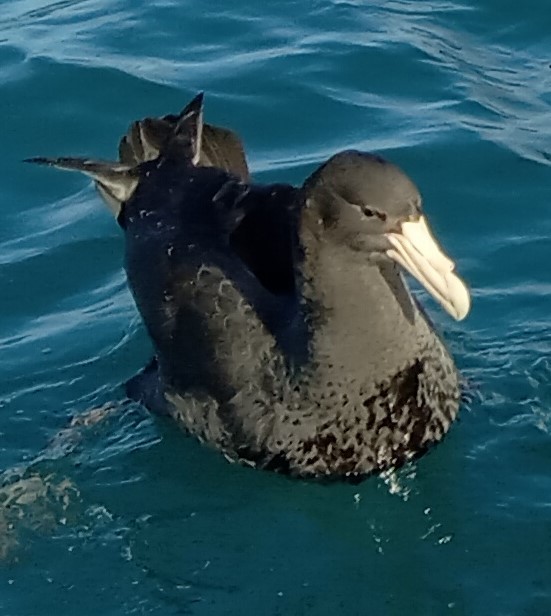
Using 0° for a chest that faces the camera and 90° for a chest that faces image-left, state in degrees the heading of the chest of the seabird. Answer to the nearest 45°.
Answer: approximately 315°
